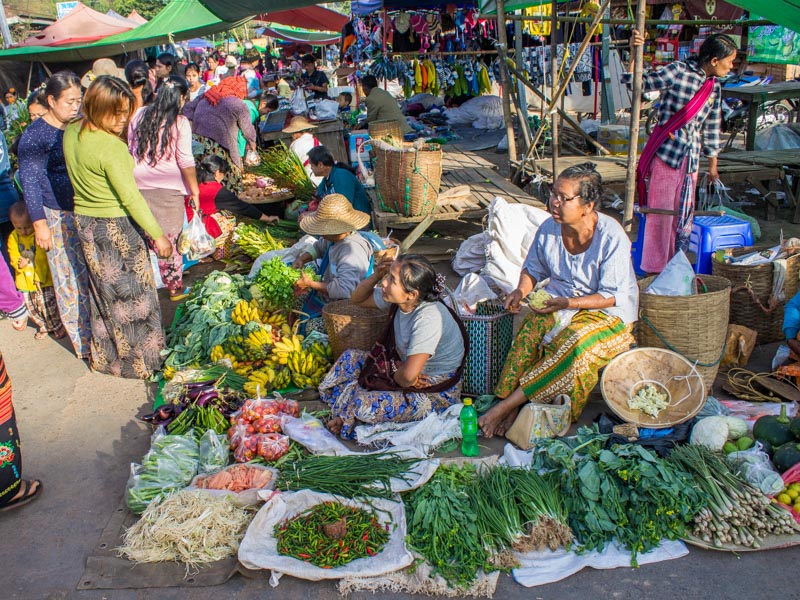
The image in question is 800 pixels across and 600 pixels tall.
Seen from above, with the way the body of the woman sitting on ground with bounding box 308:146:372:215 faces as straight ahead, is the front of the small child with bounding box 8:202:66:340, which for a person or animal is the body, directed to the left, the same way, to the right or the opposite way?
to the left

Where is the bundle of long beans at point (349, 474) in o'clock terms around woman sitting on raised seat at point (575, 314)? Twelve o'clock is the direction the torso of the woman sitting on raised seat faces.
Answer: The bundle of long beans is roughly at 12 o'clock from the woman sitting on raised seat.

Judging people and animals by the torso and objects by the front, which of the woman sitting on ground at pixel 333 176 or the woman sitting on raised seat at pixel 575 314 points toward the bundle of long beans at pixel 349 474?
the woman sitting on raised seat at pixel 575 314

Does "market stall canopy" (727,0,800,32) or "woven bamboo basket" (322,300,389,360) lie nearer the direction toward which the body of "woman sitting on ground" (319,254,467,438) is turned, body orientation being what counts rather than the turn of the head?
the woven bamboo basket

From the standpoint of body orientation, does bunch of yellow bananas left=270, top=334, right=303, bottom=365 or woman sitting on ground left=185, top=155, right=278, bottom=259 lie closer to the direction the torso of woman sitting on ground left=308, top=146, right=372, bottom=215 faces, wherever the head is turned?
the woman sitting on ground

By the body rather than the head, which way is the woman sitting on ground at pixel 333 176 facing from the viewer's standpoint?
to the viewer's left

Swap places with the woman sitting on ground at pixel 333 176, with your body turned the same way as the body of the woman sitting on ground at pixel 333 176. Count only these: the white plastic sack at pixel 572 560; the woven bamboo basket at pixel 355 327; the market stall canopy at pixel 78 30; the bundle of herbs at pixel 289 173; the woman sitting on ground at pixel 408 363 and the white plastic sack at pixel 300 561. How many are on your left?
4

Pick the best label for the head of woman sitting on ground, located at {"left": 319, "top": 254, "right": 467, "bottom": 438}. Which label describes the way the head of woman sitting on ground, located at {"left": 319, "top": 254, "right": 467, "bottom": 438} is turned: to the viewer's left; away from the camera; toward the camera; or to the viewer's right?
to the viewer's left

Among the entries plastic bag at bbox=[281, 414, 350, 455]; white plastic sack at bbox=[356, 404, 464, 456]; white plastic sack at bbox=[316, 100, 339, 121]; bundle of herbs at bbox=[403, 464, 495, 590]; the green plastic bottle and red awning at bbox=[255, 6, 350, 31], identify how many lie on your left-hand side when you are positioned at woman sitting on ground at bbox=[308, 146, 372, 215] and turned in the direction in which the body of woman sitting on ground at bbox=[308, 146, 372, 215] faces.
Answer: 4

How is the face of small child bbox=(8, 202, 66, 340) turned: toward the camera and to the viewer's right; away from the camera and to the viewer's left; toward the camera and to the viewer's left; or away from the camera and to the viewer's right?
toward the camera and to the viewer's right
